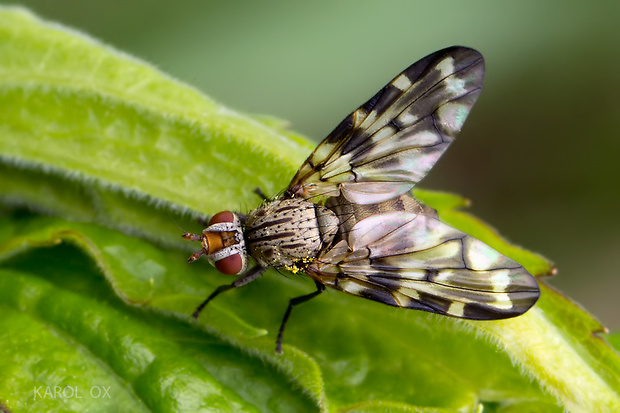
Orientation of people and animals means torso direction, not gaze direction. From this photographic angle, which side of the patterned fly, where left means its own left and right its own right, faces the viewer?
left
